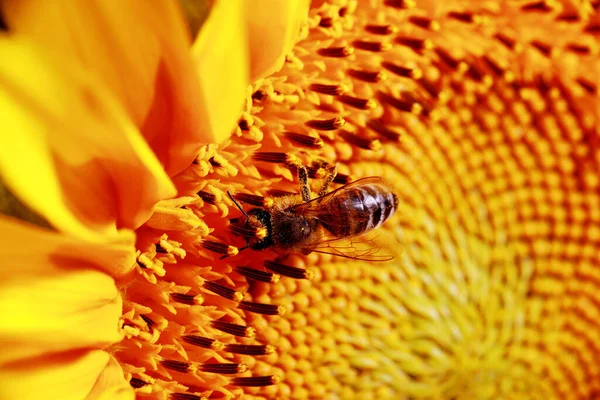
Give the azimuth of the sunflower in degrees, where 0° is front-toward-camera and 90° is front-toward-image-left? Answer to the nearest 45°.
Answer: approximately 0°

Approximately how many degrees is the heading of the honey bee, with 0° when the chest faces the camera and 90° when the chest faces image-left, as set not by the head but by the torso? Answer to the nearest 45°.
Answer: approximately 90°
